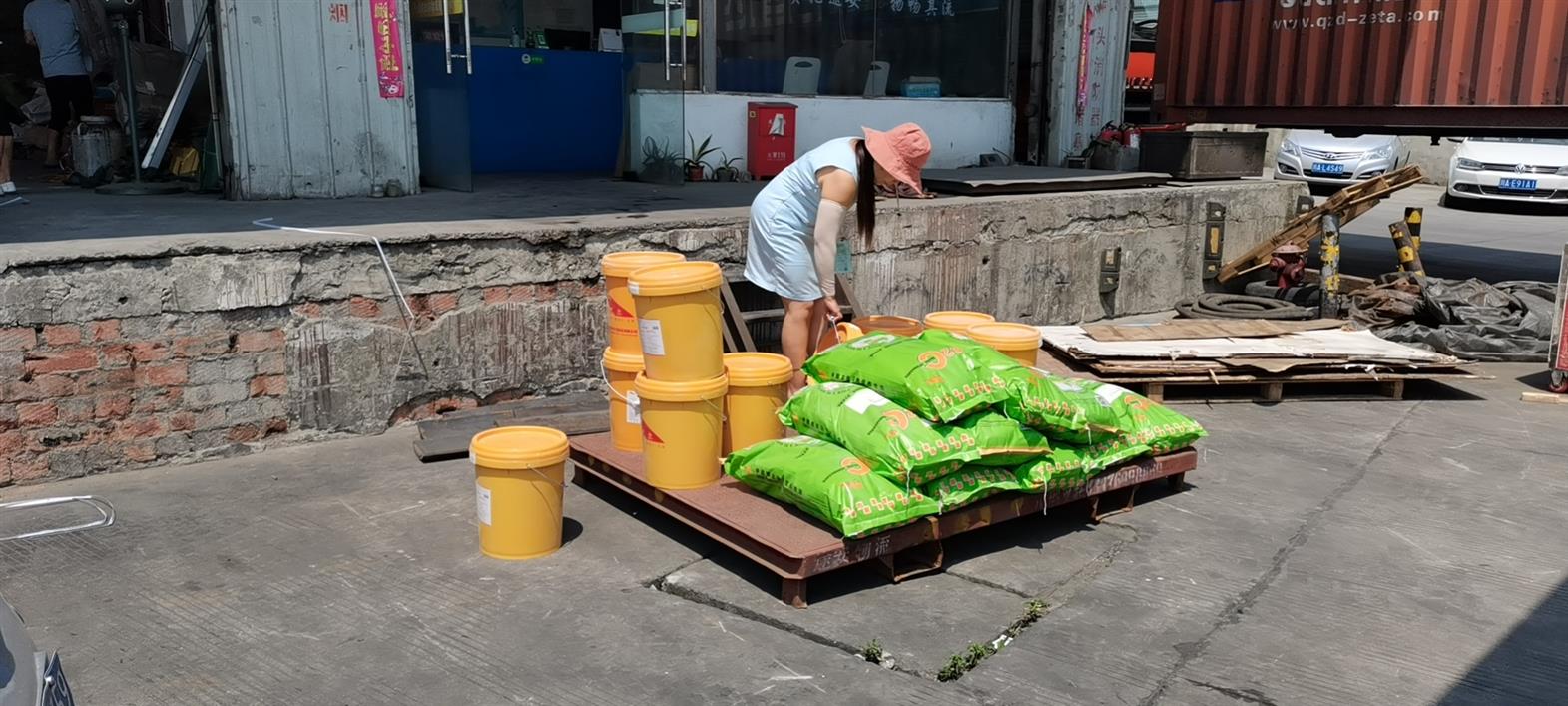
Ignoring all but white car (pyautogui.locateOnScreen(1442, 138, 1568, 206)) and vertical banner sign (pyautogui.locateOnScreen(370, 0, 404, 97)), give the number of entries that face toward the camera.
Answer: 2

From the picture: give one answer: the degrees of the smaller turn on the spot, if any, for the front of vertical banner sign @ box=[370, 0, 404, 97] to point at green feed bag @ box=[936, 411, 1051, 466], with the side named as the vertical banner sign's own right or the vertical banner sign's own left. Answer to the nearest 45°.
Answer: approximately 45° to the vertical banner sign's own left

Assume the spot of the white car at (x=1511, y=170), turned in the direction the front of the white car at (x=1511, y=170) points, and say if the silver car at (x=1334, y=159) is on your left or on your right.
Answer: on your right

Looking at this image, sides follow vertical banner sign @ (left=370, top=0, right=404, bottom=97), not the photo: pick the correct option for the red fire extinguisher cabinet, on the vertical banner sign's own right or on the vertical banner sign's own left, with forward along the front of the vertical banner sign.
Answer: on the vertical banner sign's own left

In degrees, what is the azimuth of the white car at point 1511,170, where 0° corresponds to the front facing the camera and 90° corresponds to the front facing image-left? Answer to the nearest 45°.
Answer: approximately 0°

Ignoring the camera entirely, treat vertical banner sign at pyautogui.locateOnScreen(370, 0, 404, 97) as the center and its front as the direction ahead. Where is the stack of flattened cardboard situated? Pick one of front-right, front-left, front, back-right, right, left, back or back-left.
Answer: front-left

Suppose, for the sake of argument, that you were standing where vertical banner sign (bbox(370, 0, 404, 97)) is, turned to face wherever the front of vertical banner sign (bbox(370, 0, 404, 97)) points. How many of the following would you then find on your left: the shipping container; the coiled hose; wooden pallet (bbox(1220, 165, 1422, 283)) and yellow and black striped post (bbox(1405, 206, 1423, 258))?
4

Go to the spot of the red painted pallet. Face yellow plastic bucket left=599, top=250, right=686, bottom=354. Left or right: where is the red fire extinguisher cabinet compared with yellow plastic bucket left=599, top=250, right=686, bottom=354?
right

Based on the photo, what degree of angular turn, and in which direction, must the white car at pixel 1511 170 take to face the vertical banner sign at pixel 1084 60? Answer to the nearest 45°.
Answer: approximately 45° to its right

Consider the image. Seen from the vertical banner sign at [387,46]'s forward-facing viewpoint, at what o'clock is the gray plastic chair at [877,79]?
The gray plastic chair is roughly at 8 o'clock from the vertical banner sign.

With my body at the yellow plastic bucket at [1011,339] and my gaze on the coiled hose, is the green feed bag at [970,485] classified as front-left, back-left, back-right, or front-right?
back-right

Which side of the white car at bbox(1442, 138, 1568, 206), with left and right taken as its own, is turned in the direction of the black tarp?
front

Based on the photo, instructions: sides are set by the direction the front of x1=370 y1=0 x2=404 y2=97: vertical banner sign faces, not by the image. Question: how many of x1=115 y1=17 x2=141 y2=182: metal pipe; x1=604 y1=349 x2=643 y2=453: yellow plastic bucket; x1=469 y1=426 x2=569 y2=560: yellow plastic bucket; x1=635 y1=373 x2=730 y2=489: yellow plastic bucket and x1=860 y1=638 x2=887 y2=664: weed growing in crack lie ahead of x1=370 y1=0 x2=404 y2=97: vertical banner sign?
4

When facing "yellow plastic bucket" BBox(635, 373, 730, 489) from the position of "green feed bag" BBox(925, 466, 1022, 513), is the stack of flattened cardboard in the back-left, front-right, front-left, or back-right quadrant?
back-right
